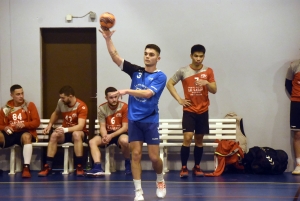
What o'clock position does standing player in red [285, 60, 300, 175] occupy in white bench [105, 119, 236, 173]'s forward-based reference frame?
The standing player in red is roughly at 9 o'clock from the white bench.

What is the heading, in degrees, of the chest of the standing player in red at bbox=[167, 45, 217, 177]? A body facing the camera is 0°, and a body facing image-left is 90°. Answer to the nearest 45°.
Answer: approximately 0°

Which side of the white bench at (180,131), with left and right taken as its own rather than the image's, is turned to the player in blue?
front

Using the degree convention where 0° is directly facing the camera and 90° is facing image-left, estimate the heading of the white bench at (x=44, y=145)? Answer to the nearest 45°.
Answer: approximately 0°

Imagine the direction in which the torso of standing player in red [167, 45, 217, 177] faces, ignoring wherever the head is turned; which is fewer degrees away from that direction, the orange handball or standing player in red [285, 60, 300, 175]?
the orange handball

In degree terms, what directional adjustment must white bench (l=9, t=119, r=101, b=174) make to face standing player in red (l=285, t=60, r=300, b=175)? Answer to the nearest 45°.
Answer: approximately 90° to its left

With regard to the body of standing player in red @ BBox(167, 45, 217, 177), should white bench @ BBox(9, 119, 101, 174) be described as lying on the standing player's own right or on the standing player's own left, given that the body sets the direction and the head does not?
on the standing player's own right
